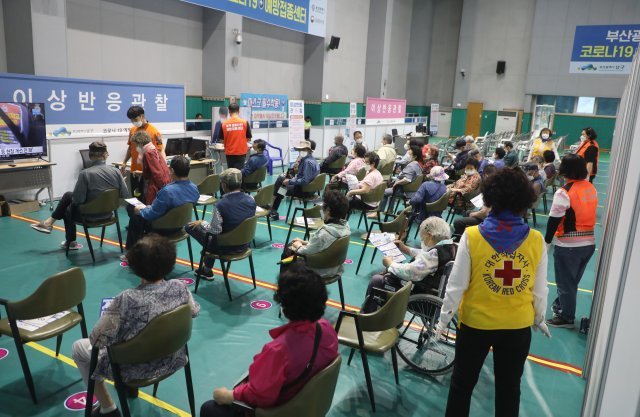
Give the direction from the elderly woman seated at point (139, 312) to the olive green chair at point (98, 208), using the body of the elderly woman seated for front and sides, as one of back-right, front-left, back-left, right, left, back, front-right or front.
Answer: front-right

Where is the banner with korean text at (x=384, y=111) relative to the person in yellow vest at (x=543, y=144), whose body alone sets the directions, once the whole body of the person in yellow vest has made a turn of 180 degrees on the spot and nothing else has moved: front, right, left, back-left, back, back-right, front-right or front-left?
front-left

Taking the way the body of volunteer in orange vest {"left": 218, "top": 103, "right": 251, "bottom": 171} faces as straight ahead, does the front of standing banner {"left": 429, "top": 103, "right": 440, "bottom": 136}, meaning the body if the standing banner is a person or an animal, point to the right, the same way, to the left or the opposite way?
the opposite way

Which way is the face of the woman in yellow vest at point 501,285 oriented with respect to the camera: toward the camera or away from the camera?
away from the camera

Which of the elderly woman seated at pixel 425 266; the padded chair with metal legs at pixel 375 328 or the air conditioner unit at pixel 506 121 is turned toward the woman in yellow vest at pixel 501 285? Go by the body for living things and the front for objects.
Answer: the air conditioner unit

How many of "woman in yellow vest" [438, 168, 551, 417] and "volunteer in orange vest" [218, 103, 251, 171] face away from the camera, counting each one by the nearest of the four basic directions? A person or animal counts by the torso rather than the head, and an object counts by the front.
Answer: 2

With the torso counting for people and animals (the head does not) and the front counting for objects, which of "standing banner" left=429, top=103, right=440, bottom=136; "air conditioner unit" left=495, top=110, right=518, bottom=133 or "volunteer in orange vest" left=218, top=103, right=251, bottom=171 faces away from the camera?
the volunteer in orange vest

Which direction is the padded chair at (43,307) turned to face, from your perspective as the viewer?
facing away from the viewer and to the left of the viewer

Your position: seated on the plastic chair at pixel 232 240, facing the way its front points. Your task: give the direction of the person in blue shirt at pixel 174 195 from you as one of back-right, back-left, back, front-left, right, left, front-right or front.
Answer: front

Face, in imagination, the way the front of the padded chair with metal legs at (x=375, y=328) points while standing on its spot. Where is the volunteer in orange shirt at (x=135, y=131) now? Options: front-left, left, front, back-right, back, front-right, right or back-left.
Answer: front

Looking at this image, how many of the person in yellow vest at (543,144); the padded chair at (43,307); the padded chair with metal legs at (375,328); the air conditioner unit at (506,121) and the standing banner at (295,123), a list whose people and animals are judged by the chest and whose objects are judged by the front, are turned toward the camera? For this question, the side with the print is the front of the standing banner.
3

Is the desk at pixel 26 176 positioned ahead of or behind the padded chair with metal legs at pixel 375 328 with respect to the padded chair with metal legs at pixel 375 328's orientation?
ahead

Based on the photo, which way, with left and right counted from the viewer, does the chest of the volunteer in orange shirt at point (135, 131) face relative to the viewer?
facing the viewer and to the left of the viewer

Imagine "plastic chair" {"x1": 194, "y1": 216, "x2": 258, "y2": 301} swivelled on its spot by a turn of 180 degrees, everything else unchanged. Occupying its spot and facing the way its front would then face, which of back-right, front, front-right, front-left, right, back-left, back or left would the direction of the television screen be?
back

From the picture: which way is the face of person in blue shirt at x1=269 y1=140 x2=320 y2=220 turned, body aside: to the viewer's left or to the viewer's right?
to the viewer's left

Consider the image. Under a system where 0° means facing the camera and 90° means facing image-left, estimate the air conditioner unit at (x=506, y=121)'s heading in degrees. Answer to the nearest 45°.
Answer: approximately 0°

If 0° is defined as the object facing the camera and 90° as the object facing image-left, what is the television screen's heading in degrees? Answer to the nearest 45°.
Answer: approximately 0°

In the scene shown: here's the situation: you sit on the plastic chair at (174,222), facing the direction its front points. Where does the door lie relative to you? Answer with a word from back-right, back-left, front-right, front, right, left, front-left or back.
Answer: right

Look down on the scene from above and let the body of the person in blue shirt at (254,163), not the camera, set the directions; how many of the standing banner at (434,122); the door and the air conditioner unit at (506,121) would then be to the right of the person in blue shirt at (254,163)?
3

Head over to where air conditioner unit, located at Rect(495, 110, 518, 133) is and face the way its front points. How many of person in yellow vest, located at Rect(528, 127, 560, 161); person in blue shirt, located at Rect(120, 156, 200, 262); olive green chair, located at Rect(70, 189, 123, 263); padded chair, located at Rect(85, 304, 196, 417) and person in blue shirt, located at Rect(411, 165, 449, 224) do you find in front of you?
5
